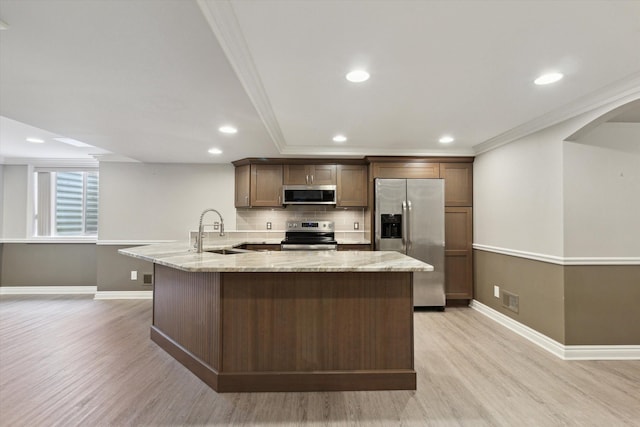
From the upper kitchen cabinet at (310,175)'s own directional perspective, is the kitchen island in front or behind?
in front

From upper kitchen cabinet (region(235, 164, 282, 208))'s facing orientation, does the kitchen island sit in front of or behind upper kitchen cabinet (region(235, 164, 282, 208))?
in front

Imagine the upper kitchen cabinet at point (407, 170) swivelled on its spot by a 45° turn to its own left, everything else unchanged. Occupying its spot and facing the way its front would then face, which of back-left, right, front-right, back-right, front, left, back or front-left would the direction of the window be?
back-right

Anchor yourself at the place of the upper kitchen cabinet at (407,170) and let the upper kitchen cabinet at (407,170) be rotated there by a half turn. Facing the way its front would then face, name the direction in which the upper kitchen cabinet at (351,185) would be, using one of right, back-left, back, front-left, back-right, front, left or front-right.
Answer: left

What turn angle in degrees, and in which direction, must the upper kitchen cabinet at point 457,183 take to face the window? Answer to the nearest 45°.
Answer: approximately 90° to its right

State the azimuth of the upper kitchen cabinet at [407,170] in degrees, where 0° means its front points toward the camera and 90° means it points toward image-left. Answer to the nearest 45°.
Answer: approximately 0°

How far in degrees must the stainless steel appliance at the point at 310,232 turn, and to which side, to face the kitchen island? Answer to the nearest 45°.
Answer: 0° — it already faces it

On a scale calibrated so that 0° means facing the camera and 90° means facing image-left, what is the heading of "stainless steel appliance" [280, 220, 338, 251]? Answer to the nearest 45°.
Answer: approximately 0°

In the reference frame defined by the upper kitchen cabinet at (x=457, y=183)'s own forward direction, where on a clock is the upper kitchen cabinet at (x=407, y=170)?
the upper kitchen cabinet at (x=407, y=170) is roughly at 2 o'clock from the upper kitchen cabinet at (x=457, y=183).

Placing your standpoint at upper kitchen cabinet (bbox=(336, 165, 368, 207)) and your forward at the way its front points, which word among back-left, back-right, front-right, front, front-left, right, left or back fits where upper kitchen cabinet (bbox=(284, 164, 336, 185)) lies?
right

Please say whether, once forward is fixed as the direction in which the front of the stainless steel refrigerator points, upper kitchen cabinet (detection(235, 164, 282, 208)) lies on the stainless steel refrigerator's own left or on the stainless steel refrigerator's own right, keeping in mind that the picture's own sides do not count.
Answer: on the stainless steel refrigerator's own right

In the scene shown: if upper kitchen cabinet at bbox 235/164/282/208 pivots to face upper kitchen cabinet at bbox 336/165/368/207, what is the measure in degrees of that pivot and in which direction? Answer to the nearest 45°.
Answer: approximately 90° to its left
